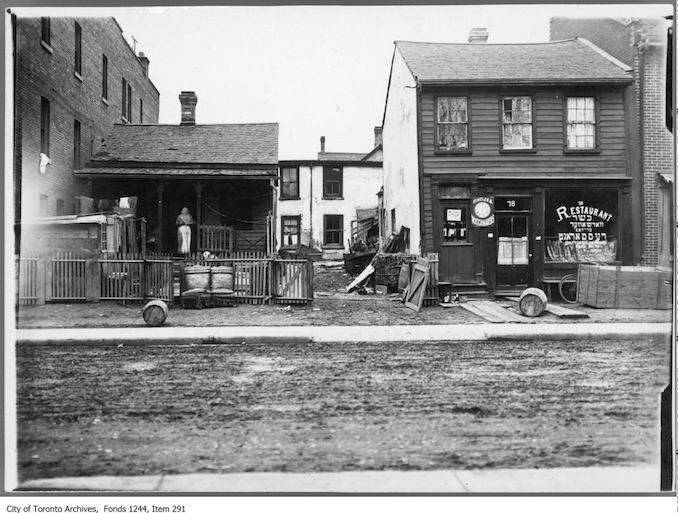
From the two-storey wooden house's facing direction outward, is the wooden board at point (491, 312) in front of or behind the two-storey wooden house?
in front

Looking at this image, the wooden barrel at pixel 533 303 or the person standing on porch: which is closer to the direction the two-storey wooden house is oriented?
the wooden barrel

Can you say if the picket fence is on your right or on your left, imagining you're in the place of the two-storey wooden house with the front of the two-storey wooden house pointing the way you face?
on your right

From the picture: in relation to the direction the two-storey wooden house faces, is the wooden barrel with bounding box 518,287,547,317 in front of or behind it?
in front

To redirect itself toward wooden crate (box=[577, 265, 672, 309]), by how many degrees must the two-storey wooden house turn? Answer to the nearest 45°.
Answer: approximately 45° to its left

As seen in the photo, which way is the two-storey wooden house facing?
toward the camera

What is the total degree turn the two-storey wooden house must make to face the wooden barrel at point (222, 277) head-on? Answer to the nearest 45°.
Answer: approximately 45° to its right

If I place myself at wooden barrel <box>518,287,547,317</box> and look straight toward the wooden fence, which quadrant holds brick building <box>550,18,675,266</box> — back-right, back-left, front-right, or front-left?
back-right

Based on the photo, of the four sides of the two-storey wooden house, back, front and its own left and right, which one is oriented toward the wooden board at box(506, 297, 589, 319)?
front

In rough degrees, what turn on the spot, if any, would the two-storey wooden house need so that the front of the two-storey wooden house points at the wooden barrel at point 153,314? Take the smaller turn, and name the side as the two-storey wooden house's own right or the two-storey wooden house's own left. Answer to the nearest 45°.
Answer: approximately 45° to the two-storey wooden house's own right

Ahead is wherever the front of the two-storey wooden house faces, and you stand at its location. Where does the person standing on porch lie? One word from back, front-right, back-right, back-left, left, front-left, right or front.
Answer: right
